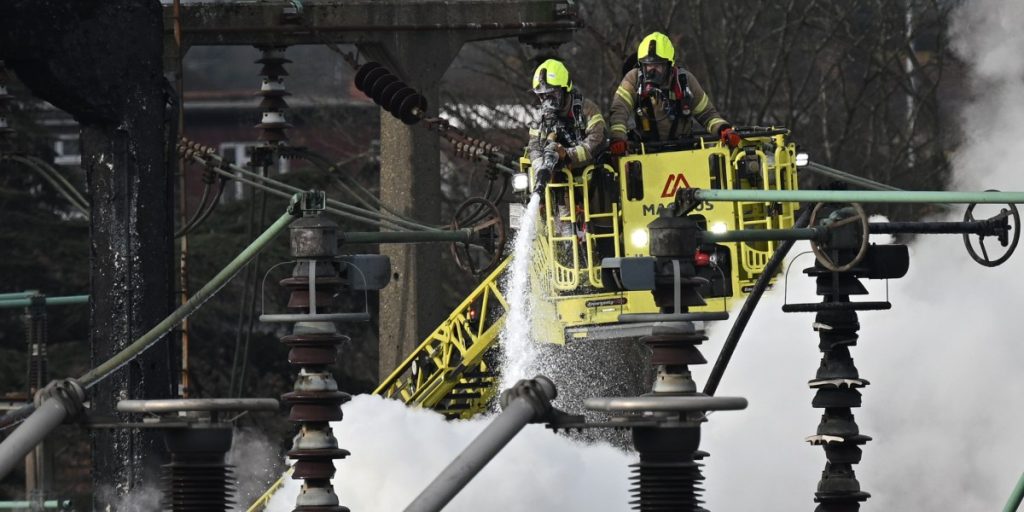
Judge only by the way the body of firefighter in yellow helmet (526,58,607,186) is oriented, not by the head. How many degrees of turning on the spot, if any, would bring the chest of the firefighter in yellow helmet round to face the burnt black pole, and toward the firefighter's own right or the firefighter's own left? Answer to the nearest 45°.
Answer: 0° — they already face it

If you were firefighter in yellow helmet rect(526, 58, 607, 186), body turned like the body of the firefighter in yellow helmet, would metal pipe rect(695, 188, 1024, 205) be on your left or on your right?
on your left

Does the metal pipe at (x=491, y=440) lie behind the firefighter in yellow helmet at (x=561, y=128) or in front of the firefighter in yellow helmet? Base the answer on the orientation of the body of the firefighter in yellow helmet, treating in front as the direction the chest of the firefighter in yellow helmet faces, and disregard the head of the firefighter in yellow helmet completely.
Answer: in front

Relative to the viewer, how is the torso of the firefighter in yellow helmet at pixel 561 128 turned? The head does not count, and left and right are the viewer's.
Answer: facing the viewer and to the left of the viewer

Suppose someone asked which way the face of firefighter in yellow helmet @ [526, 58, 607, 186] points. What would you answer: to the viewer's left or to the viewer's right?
to the viewer's left

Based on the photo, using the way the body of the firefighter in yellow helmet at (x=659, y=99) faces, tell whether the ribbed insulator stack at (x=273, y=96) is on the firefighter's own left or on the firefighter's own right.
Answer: on the firefighter's own right

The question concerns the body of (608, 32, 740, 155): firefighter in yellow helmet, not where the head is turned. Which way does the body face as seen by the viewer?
toward the camera

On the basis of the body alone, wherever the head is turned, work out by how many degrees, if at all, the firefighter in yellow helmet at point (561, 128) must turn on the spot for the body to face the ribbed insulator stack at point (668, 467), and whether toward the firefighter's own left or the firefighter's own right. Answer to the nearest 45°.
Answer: approximately 45° to the firefighter's own left

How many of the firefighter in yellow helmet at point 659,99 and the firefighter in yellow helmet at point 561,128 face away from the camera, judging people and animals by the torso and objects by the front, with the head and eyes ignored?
0

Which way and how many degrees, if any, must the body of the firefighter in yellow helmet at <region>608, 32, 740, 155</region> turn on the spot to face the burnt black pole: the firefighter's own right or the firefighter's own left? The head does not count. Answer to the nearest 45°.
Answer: approximately 45° to the firefighter's own right

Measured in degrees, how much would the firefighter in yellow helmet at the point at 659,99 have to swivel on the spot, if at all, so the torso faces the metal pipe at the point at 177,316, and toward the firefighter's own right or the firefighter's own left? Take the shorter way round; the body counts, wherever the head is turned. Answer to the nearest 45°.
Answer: approximately 45° to the firefighter's own right
